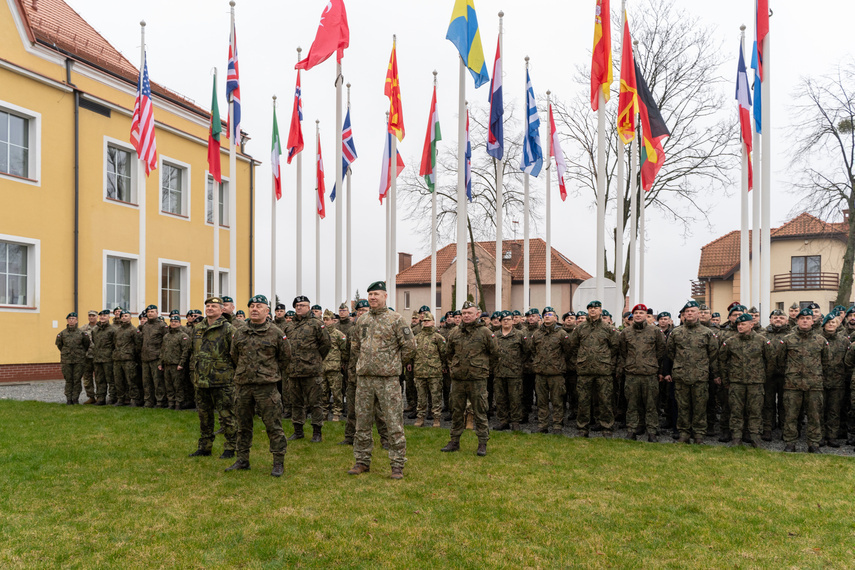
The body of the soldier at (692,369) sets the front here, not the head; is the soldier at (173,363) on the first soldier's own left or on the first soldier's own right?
on the first soldier's own right

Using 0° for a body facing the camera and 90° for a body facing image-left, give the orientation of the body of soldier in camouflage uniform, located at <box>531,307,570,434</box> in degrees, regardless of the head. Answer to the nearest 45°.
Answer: approximately 0°

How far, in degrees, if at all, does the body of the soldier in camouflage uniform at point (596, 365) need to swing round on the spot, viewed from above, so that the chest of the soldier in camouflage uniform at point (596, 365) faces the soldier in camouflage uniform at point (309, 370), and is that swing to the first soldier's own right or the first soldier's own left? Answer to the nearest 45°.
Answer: approximately 45° to the first soldier's own right
